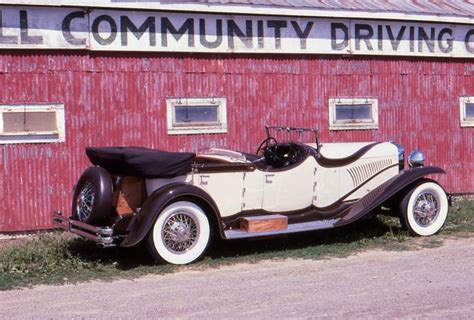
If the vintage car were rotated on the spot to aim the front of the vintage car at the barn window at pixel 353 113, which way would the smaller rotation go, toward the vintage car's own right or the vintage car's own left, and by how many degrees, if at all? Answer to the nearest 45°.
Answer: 0° — it already faces it

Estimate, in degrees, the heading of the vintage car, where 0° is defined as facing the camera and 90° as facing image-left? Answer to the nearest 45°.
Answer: approximately 225°

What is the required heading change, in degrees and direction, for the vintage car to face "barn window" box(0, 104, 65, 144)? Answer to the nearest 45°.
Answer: approximately 90° to its left

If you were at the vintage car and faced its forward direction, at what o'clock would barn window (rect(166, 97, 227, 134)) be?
The barn window is roughly at 10 o'clock from the vintage car.
